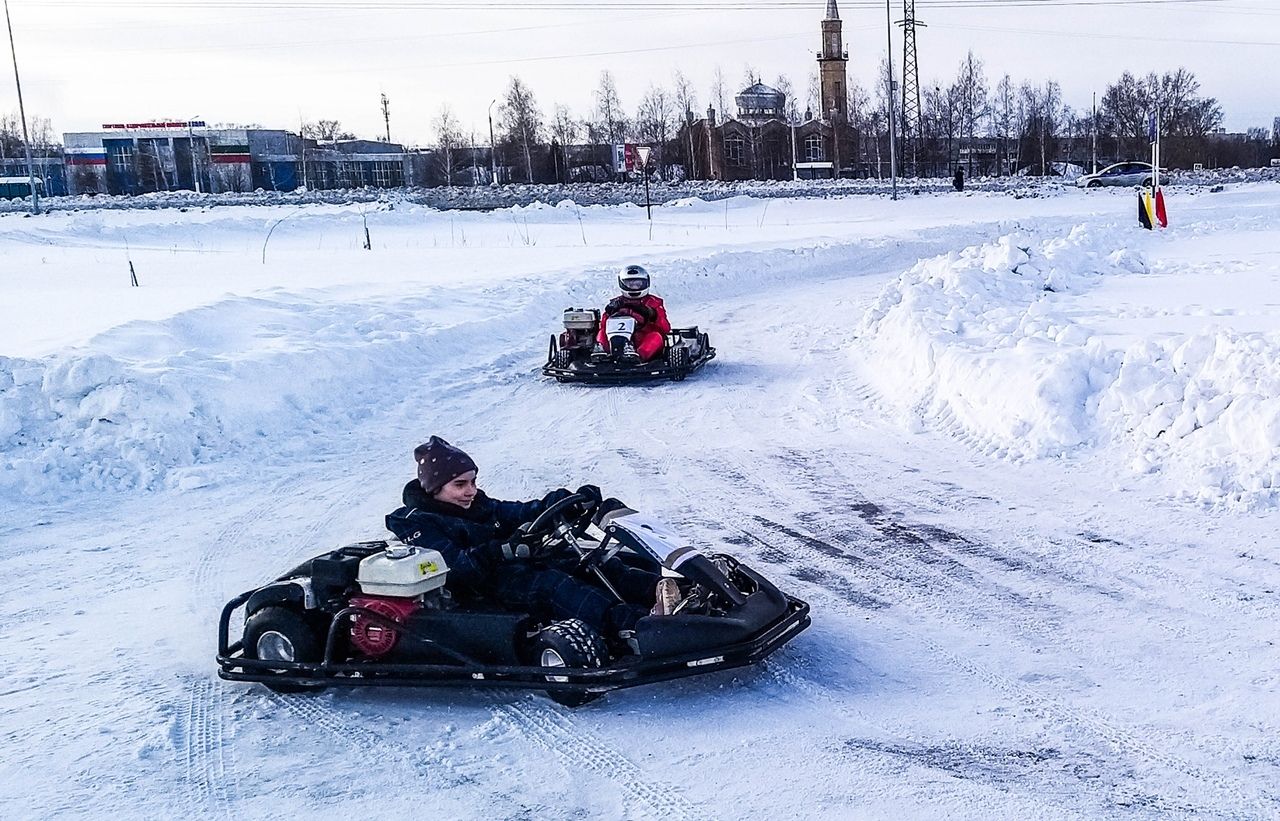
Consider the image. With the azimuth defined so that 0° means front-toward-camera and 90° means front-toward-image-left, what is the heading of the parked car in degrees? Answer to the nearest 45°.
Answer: approximately 90°

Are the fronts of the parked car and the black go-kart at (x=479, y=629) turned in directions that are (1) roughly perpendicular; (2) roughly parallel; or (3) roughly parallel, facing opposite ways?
roughly parallel, facing opposite ways

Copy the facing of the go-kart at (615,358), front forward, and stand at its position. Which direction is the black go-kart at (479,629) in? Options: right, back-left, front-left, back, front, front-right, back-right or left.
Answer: front

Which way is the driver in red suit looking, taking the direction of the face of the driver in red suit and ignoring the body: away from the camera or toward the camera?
toward the camera

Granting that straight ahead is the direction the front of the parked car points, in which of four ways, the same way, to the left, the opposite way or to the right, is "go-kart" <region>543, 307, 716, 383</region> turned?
to the left

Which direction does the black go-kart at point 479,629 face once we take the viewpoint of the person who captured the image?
facing the viewer and to the right of the viewer

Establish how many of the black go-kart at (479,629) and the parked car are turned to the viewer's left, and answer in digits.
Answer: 1

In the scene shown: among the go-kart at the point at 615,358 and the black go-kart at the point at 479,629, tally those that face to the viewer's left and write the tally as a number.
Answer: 0

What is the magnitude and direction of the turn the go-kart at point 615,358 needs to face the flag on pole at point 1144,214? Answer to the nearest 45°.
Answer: approximately 135° to its left

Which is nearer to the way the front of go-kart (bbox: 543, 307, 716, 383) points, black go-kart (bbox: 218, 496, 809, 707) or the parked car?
the black go-kart

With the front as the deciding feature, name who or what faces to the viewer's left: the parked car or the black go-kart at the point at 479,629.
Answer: the parked car

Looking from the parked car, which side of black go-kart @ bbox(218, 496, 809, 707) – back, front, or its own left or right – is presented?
left

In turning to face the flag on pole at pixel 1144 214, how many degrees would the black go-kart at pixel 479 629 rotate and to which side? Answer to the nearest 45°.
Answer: approximately 90° to its left

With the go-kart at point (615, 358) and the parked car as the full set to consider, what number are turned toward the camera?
1

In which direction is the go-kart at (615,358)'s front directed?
toward the camera
